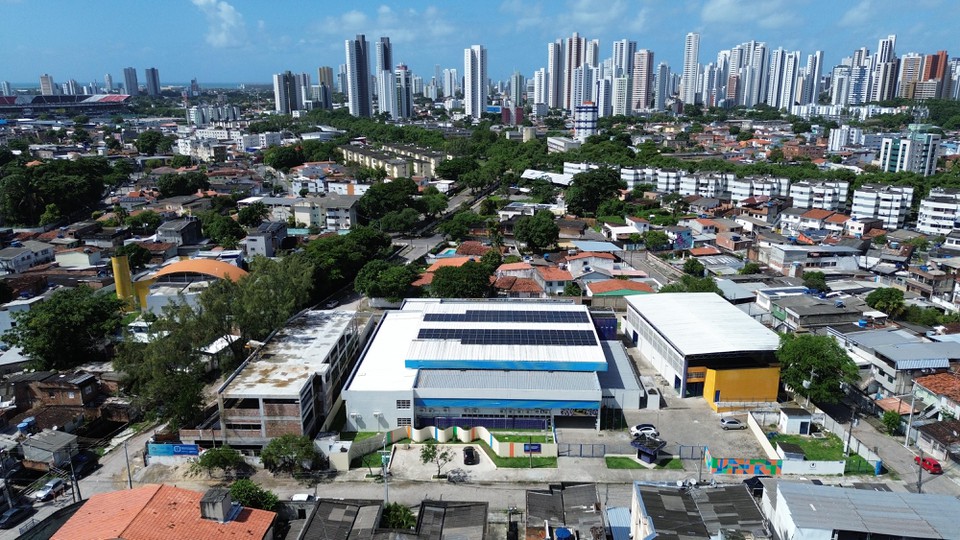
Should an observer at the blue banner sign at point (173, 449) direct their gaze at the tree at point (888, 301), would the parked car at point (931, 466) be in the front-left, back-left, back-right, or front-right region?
front-right

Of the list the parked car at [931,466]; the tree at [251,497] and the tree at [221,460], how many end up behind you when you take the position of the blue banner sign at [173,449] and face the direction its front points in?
0

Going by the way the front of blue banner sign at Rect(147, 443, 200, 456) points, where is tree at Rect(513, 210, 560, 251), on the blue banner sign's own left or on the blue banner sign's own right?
on the blue banner sign's own left

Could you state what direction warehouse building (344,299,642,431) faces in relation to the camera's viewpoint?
facing the viewer

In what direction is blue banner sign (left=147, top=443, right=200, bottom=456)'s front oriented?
toward the camera

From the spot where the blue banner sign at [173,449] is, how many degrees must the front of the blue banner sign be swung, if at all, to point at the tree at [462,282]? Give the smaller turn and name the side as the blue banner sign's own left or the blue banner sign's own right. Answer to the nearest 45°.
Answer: approximately 135° to the blue banner sign's own left

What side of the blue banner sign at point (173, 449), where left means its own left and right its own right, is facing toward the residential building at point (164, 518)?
front

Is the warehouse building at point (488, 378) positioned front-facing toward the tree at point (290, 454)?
no

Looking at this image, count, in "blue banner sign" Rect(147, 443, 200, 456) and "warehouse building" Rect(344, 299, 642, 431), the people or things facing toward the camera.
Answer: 2

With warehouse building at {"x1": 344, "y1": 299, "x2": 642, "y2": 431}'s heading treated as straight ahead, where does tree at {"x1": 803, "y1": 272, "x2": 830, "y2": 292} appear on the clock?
The tree is roughly at 8 o'clock from the warehouse building.

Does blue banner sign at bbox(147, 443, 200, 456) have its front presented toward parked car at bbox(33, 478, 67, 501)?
no

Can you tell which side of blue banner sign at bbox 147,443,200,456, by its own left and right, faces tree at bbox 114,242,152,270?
back

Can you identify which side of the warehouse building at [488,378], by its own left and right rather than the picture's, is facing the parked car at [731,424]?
left

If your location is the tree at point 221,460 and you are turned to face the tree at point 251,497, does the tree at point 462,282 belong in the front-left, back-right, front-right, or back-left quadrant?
back-left

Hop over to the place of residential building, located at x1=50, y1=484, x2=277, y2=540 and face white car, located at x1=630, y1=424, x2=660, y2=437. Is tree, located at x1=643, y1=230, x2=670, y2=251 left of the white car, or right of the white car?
left

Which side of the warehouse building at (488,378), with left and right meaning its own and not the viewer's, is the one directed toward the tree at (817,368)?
left

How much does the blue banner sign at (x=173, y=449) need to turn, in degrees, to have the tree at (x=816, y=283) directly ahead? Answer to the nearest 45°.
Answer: approximately 90° to its left

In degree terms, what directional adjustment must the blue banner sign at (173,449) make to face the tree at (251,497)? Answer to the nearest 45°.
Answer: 0° — it already faces it

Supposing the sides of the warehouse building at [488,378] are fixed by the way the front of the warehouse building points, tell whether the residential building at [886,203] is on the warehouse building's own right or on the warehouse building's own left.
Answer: on the warehouse building's own left
